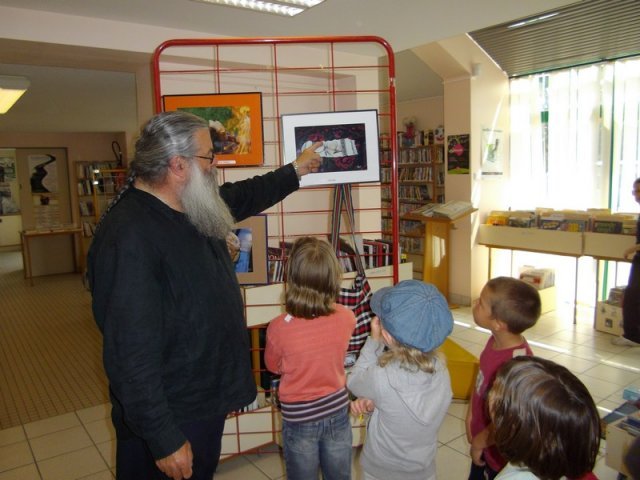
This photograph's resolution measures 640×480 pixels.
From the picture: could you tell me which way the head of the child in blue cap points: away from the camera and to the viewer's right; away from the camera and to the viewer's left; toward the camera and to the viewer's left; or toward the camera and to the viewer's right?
away from the camera and to the viewer's left

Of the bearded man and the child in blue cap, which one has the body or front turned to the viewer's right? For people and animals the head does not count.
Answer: the bearded man

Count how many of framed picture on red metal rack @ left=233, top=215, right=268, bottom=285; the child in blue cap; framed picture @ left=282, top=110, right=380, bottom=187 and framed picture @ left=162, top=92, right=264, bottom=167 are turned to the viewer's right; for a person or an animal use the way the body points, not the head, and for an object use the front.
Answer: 0

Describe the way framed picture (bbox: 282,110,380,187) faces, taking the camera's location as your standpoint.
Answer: facing the viewer

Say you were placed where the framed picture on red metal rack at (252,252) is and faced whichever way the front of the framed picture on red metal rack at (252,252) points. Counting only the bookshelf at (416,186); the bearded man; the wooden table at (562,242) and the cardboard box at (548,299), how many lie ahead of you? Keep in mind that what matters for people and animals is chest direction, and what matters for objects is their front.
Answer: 1

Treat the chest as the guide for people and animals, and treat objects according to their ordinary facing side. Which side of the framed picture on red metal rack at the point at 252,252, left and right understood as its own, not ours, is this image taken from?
front

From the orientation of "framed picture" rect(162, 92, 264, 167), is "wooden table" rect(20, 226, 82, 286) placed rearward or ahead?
rearward

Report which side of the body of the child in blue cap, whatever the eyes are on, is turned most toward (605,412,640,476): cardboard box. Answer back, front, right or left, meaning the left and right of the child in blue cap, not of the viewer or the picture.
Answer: right

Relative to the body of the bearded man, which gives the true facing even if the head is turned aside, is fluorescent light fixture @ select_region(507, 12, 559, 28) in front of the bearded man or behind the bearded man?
in front

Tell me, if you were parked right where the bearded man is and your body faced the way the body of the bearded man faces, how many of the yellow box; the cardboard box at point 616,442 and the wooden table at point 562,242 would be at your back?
0

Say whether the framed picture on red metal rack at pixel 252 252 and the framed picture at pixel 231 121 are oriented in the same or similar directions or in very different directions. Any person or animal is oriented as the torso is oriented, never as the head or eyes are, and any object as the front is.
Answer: same or similar directions

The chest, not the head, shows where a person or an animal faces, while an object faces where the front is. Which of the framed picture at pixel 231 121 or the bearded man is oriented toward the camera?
the framed picture

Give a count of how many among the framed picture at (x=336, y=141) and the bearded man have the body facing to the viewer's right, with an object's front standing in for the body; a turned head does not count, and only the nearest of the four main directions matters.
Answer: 1

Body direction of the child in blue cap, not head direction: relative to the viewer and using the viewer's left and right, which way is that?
facing away from the viewer and to the left of the viewer

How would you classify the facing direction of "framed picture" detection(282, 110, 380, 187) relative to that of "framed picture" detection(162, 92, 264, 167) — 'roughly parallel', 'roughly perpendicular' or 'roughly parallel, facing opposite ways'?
roughly parallel

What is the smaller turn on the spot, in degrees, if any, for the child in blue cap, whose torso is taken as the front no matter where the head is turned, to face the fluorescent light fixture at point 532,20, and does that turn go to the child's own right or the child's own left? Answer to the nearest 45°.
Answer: approximately 45° to the child's own right

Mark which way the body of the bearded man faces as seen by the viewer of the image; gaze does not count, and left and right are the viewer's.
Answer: facing to the right of the viewer
